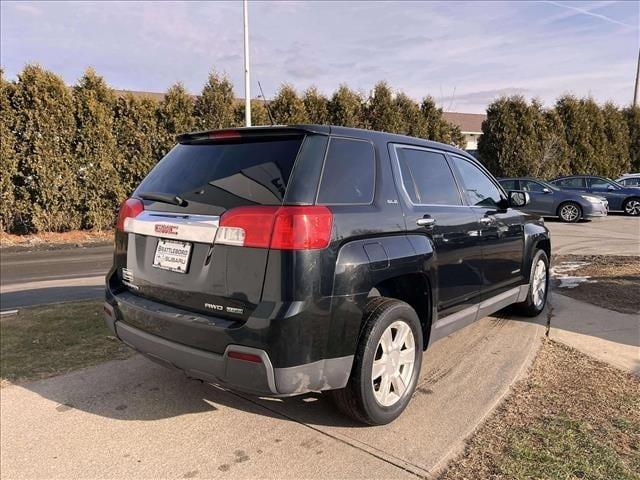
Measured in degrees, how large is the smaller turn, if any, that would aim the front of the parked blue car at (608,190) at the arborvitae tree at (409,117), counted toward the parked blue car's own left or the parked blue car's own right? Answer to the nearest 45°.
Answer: approximately 180°

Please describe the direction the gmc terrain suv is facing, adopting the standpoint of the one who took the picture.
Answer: facing away from the viewer and to the right of the viewer

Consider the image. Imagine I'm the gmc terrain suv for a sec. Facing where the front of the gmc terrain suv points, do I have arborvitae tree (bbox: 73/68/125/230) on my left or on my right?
on my left

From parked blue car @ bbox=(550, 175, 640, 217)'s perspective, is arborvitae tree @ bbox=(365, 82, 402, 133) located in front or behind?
behind

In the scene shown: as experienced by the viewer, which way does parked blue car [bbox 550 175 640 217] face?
facing to the right of the viewer

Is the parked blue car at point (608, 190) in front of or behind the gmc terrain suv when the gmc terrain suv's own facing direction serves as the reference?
in front

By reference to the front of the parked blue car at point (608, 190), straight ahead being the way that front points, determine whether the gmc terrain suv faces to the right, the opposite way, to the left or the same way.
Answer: to the left

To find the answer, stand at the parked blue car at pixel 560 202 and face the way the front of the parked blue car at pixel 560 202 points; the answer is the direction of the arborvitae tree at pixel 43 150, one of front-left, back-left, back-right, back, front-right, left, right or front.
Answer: back-right

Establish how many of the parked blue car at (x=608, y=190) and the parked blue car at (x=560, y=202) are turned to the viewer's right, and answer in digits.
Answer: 2

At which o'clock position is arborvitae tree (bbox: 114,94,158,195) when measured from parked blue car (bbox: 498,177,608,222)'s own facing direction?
The arborvitae tree is roughly at 5 o'clock from the parked blue car.

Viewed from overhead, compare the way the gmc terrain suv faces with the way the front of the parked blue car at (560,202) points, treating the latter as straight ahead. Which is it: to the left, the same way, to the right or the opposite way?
to the left

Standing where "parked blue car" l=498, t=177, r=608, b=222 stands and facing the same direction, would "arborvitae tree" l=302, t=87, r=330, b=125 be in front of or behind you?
behind

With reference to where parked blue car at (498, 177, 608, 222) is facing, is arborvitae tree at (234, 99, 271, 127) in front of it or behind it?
behind

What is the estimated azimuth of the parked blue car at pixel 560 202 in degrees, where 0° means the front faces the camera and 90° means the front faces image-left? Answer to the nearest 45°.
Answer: approximately 270°
